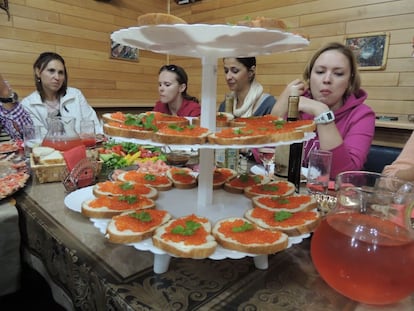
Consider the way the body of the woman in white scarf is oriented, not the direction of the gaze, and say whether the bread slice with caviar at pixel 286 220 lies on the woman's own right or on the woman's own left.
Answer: on the woman's own left

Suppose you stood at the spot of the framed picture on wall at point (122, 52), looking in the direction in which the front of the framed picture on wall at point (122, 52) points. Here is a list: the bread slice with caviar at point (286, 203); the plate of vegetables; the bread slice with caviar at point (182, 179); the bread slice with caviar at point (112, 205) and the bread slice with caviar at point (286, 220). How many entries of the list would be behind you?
0

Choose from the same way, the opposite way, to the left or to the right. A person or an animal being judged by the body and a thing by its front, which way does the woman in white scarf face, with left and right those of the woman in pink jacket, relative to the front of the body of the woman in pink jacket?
the same way

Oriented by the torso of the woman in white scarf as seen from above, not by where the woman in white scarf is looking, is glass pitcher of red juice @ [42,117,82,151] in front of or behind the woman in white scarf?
in front

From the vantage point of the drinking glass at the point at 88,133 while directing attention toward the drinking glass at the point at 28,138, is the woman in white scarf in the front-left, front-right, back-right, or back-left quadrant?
back-right

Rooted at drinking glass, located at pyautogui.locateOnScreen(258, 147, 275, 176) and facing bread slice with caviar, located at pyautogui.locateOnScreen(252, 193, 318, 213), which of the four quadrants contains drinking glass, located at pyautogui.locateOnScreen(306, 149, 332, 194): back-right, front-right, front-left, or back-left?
front-left

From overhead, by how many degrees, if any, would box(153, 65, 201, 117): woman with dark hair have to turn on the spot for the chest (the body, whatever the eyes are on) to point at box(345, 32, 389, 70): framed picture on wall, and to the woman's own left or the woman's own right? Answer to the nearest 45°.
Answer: approximately 135° to the woman's own left

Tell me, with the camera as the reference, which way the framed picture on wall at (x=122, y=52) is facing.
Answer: facing the viewer and to the right of the viewer

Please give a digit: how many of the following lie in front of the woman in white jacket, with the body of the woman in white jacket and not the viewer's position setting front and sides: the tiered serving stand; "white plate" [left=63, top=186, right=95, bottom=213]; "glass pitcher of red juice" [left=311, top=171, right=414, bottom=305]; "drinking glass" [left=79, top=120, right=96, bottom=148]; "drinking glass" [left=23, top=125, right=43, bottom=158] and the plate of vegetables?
6

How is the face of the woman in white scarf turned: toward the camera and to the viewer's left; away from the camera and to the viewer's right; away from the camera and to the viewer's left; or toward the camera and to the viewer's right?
toward the camera and to the viewer's left

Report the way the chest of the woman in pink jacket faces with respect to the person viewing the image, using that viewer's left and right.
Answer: facing the viewer and to the left of the viewer

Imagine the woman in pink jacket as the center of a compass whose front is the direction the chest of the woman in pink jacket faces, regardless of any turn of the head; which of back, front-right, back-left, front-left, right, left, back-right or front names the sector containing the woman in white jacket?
front-right

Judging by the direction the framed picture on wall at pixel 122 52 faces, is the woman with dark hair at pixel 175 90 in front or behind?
in front

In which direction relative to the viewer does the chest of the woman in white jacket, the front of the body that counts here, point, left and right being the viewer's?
facing the viewer
